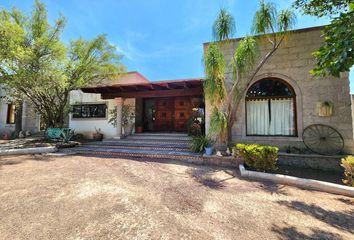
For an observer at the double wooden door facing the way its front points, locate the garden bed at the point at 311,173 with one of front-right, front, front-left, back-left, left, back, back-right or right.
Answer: front-left

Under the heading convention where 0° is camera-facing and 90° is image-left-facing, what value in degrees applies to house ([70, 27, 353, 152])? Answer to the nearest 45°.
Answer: approximately 0°

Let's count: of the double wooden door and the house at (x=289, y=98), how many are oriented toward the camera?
2

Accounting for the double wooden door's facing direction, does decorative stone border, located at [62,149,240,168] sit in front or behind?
in front

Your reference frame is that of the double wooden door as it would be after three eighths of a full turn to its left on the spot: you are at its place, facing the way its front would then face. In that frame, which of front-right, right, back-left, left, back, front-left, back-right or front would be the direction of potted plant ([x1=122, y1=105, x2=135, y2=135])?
back-left

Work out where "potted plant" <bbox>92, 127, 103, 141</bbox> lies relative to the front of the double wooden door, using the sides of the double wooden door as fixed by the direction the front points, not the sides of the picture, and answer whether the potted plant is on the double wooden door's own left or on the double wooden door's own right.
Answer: on the double wooden door's own right

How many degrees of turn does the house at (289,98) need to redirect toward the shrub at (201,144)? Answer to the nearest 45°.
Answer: approximately 90° to its right

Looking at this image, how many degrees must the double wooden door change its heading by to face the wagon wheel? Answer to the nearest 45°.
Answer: approximately 45° to its left

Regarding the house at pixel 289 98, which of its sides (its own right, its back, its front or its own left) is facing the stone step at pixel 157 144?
right
